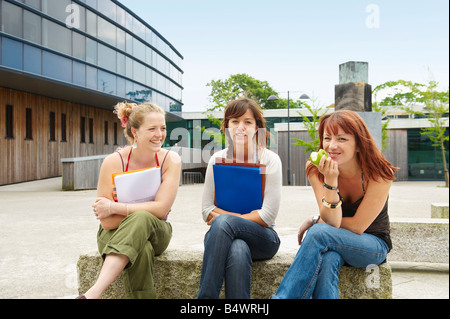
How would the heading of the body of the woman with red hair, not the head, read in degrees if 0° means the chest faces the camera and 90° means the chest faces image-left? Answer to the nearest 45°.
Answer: approximately 45°

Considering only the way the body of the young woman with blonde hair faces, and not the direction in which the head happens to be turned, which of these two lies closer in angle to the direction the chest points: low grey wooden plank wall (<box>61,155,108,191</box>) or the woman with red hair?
the woman with red hair

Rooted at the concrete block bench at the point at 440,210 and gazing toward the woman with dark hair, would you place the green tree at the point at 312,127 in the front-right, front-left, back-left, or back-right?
back-right

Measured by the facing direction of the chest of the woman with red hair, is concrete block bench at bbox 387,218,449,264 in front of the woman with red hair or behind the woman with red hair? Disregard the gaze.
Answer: behind

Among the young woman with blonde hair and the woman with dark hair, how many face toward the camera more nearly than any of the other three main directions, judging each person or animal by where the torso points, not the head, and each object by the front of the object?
2

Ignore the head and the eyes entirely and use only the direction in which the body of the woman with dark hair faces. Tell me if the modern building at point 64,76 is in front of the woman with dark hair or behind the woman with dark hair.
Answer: behind

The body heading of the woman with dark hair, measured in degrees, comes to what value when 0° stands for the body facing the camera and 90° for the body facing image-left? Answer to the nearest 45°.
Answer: approximately 0°

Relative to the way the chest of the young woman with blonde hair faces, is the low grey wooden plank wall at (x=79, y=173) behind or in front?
behind

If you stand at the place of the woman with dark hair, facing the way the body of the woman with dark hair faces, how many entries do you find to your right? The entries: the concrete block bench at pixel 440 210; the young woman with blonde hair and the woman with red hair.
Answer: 1

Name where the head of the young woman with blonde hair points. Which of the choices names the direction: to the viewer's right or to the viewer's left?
to the viewer's right

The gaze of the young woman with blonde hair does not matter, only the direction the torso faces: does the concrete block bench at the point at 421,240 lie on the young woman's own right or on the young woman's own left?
on the young woman's own left
